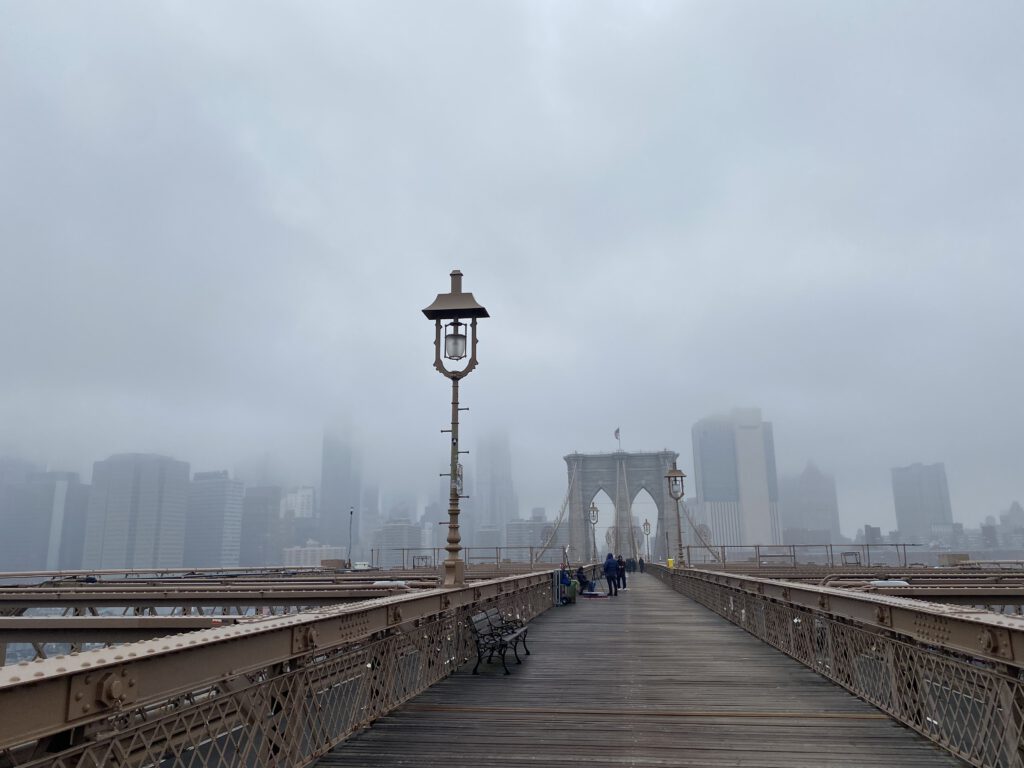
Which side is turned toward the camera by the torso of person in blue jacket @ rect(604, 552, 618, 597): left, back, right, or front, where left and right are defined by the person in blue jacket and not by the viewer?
back

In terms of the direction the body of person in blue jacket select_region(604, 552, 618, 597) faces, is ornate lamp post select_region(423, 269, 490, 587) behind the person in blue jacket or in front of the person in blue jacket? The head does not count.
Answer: behind
